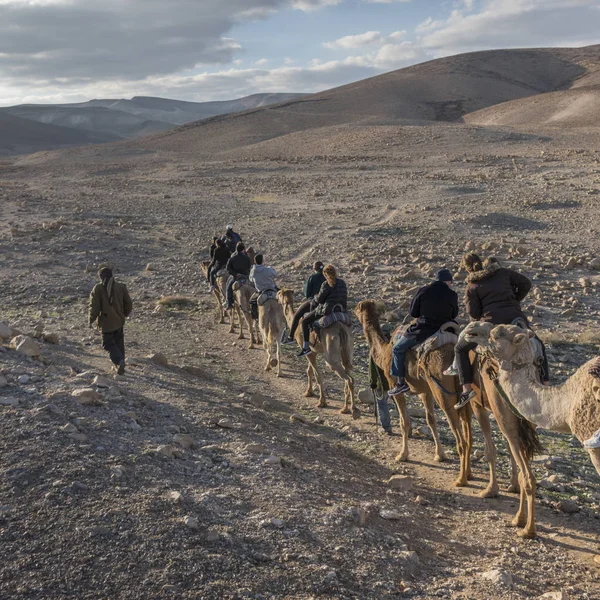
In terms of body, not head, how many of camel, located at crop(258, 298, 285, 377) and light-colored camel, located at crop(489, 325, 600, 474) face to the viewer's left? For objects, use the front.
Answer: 1

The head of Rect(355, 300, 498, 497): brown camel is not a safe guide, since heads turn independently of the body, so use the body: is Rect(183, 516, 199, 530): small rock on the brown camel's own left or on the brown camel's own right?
on the brown camel's own left

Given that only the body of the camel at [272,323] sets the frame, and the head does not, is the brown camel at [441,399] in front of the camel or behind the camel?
behind

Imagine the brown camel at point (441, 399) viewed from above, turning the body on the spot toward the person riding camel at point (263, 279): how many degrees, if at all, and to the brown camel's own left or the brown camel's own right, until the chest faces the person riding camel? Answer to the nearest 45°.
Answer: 0° — it already faces them

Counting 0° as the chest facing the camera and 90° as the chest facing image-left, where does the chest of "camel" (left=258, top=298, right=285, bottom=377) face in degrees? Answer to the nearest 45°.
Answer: approximately 180°

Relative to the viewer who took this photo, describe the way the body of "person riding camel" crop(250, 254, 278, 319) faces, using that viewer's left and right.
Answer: facing away from the viewer and to the left of the viewer

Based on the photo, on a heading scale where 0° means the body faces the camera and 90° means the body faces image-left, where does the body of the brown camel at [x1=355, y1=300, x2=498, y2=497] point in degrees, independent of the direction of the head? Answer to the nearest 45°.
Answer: approximately 135°

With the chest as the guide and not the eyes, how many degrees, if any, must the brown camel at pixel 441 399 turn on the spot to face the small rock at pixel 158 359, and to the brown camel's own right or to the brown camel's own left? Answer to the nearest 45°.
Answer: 0° — it already faces it

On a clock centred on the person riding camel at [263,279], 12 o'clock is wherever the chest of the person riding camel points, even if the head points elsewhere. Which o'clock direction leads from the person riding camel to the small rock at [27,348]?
The small rock is roughly at 9 o'clock from the person riding camel.
